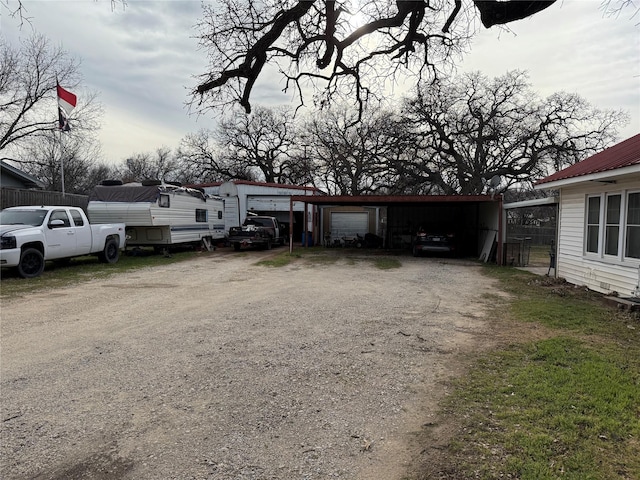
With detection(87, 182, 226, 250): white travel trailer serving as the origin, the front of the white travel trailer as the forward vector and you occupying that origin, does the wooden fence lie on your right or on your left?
on your right

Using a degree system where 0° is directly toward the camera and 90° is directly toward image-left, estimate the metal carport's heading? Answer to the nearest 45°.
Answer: approximately 0°

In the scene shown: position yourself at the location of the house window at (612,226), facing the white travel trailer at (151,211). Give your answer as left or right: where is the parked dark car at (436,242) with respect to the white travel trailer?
right

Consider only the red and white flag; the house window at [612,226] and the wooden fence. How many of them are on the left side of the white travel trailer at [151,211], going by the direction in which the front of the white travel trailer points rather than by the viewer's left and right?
1

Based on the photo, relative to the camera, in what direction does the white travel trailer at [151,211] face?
facing the viewer and to the left of the viewer

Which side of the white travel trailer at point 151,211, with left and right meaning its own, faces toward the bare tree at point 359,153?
back

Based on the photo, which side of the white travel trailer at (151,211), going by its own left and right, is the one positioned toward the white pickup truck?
front

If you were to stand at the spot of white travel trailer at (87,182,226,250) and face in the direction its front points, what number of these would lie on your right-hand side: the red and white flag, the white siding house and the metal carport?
1

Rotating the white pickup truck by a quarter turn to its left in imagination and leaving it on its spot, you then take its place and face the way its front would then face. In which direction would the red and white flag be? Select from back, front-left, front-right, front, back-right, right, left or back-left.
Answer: back-left

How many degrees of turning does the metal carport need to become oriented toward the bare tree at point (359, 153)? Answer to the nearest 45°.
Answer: approximately 135° to its right

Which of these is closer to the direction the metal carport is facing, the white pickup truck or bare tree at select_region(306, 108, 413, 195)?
the white pickup truck
